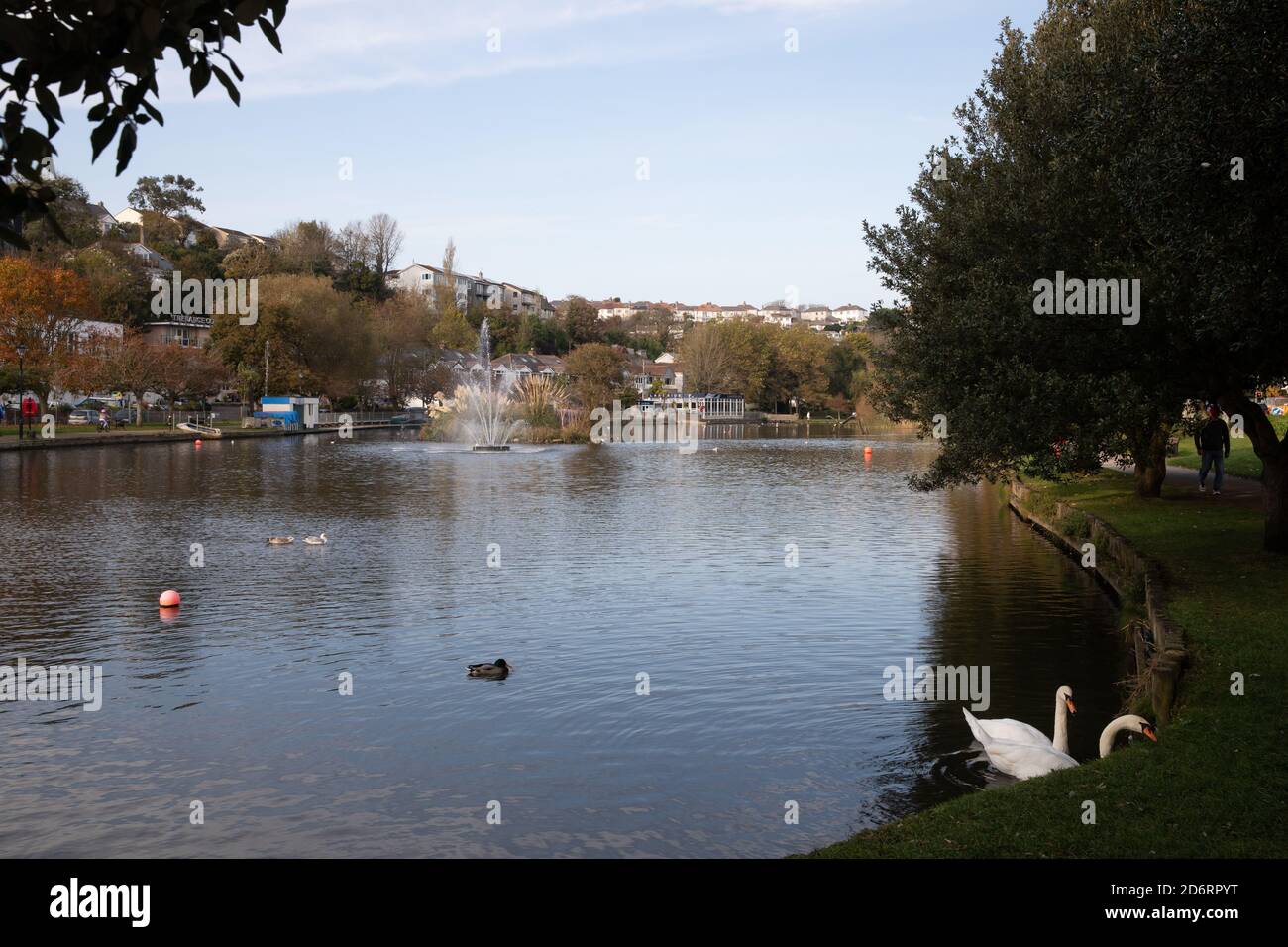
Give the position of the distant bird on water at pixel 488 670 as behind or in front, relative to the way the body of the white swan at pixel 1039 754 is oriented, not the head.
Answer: behind

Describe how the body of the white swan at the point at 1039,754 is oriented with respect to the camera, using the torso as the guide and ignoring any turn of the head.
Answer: to the viewer's right

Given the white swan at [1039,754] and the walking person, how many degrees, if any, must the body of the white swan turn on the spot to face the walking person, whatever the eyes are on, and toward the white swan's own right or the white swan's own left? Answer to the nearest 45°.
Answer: approximately 90° to the white swan's own left

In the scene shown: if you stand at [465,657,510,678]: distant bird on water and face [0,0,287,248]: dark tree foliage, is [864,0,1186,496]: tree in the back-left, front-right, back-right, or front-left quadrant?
back-left

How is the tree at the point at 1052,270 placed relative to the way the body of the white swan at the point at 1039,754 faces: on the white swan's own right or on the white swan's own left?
on the white swan's own left

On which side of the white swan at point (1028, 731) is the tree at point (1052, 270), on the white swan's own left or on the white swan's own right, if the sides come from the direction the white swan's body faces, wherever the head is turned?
on the white swan's own left

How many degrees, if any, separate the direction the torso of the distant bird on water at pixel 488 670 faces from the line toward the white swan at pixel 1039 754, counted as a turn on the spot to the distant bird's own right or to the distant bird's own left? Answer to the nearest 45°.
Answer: approximately 45° to the distant bird's own right

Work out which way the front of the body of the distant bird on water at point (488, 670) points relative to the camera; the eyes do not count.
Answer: to the viewer's right

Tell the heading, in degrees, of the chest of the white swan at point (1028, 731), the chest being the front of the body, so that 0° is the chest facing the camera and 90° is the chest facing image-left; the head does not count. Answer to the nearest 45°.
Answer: approximately 270°
